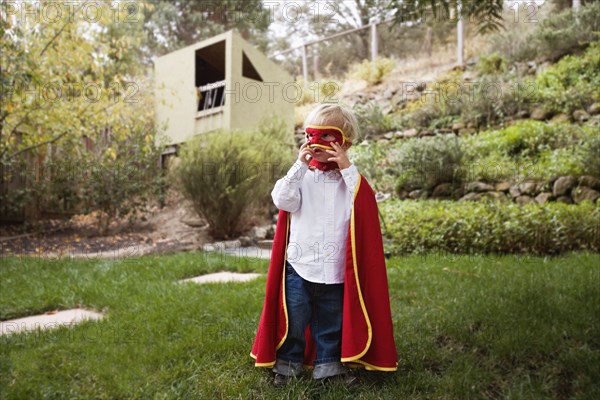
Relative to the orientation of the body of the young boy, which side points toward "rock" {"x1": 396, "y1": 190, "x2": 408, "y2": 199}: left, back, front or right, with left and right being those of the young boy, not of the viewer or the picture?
back

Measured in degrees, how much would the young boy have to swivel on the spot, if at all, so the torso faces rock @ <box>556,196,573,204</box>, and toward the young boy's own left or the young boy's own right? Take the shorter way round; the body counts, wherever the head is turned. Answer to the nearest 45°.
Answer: approximately 135° to the young boy's own left

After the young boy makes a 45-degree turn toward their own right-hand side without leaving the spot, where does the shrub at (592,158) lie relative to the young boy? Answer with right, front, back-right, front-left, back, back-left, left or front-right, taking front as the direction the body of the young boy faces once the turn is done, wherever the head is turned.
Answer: back

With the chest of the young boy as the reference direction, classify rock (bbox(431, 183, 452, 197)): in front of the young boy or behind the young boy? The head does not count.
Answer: behind

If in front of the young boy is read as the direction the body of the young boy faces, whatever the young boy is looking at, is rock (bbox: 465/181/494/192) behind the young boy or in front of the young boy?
behind

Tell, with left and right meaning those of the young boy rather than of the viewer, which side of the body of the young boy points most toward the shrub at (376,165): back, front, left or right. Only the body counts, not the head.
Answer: back

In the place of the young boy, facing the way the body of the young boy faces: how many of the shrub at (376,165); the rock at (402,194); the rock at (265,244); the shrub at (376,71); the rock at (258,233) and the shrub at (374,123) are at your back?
6

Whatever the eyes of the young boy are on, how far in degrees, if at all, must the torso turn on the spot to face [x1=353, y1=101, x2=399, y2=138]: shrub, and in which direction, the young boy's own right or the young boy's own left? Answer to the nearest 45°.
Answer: approximately 180°

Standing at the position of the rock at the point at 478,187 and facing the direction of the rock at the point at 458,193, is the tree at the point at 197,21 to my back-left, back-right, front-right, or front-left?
front-right

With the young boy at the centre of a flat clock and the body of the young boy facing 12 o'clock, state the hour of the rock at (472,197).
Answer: The rock is roughly at 7 o'clock from the young boy.

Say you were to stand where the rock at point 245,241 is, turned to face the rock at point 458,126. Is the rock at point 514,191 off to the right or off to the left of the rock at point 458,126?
right

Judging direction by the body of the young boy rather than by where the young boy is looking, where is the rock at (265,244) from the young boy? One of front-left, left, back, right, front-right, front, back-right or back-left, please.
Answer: back

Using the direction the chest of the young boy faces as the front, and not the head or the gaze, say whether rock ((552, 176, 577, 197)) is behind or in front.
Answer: behind

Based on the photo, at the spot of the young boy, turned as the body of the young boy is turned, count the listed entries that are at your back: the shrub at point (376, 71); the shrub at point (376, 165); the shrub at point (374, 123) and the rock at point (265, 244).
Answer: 4

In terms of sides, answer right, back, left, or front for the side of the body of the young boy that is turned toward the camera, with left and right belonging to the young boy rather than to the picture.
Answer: front

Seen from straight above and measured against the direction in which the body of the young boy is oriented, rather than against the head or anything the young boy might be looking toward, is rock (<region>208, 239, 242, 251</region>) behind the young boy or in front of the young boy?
behind
